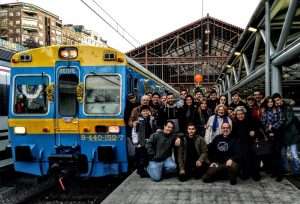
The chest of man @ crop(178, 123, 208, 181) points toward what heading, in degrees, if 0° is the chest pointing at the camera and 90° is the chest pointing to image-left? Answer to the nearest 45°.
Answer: approximately 0°

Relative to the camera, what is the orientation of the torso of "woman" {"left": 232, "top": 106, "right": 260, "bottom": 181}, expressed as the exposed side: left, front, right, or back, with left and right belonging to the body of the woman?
front

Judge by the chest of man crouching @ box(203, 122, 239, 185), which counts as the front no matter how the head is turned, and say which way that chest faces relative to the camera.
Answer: toward the camera

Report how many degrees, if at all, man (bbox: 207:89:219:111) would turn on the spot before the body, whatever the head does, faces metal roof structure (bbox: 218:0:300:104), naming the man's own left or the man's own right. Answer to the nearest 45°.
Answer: approximately 135° to the man's own left

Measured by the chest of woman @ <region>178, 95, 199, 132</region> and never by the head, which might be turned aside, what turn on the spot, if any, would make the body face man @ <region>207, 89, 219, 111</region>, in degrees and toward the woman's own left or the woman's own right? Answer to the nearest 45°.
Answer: approximately 135° to the woman's own left

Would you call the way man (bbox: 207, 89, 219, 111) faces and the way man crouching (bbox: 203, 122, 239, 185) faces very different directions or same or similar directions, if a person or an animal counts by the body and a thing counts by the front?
same or similar directions

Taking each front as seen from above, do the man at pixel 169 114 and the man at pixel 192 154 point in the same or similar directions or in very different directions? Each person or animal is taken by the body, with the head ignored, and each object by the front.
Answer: same or similar directions

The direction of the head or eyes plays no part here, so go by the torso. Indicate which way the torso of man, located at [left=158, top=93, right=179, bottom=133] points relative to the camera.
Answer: toward the camera

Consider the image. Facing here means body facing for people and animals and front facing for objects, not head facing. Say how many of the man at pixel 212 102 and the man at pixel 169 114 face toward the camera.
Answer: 2

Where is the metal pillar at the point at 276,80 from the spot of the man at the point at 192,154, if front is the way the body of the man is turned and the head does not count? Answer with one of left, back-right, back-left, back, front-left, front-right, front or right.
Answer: back-left

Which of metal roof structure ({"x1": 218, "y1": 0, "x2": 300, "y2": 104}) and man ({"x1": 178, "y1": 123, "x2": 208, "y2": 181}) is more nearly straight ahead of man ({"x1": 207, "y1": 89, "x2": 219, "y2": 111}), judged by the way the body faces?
the man

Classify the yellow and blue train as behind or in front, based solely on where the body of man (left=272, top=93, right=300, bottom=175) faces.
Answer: in front

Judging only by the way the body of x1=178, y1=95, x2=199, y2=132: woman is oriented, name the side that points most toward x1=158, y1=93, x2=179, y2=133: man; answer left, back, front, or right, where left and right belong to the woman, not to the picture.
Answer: right
